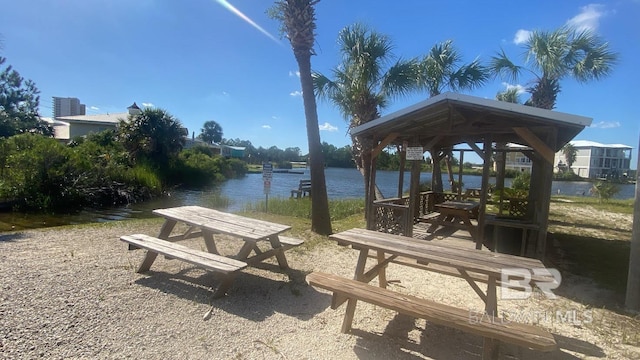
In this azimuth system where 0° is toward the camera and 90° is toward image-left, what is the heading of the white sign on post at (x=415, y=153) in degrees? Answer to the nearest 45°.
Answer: approximately 0°

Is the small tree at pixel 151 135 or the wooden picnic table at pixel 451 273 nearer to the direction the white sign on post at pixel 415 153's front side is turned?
the wooden picnic table

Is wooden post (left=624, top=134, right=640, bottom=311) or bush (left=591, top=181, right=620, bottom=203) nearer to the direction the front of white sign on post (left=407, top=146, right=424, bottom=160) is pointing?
the wooden post

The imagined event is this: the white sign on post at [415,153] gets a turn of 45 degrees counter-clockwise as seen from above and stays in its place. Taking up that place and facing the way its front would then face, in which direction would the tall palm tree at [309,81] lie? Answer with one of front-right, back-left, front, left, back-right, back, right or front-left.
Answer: back-right

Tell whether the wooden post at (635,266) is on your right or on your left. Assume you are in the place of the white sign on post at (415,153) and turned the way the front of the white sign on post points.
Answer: on your left

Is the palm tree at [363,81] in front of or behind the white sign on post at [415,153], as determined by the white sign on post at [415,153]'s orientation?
behind

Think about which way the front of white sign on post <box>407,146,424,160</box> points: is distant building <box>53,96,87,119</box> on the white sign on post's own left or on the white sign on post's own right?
on the white sign on post's own right

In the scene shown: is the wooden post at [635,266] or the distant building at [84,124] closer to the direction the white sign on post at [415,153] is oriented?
the wooden post

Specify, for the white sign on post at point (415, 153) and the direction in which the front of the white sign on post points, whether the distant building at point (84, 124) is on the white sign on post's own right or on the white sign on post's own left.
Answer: on the white sign on post's own right

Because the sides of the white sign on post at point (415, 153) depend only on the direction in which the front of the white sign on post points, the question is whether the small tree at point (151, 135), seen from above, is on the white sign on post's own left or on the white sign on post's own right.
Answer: on the white sign on post's own right
